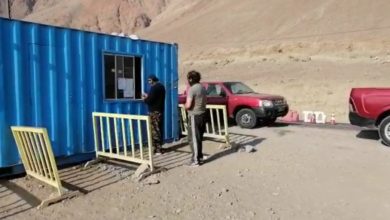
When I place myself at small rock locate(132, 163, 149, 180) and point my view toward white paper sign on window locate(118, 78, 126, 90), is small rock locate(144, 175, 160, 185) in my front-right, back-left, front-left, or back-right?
back-right

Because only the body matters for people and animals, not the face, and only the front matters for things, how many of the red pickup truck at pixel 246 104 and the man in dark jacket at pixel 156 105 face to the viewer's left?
1

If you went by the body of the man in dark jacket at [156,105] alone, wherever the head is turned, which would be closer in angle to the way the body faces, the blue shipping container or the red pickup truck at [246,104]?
the blue shipping container

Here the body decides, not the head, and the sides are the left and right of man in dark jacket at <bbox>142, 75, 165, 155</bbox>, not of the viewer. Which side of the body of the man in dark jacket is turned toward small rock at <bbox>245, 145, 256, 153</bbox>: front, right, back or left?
back

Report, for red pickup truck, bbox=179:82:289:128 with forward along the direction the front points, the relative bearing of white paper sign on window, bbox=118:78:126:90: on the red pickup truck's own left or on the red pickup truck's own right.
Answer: on the red pickup truck's own right

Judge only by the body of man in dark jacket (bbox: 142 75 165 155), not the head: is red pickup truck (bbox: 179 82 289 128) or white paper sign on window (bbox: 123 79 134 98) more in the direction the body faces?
the white paper sign on window

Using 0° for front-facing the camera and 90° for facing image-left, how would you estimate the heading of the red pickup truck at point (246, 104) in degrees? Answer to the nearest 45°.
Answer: approximately 315°

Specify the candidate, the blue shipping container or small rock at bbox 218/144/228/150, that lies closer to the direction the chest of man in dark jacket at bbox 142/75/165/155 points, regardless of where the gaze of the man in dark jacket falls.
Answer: the blue shipping container

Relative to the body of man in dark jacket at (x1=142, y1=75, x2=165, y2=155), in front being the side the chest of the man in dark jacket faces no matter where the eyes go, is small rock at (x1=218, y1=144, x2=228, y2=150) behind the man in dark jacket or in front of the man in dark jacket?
behind

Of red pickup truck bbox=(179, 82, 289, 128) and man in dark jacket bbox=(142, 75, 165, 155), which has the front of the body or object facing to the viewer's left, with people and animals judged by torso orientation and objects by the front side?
the man in dark jacket

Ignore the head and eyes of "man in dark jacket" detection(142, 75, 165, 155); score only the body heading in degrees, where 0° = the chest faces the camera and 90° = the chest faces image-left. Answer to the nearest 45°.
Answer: approximately 90°

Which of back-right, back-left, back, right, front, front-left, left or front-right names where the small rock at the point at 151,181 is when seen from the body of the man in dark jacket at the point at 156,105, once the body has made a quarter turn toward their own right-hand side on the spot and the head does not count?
back

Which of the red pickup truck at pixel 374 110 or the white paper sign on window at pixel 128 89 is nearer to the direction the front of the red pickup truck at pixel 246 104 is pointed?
the red pickup truck

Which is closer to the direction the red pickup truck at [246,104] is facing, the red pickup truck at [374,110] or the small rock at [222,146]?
the red pickup truck
